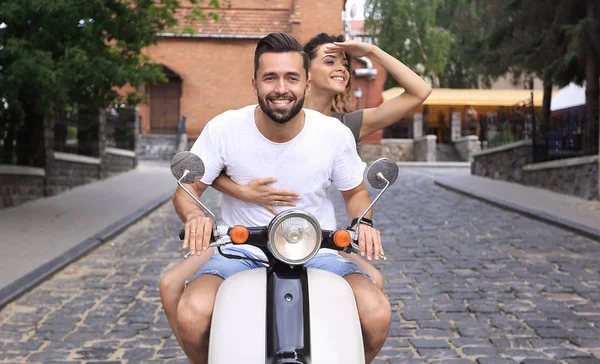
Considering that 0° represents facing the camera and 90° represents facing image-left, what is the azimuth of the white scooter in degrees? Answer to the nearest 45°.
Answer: approximately 0°

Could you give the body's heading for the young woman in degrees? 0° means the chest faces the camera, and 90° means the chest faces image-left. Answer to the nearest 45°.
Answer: approximately 0°

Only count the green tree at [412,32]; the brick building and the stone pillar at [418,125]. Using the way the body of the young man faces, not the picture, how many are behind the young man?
3

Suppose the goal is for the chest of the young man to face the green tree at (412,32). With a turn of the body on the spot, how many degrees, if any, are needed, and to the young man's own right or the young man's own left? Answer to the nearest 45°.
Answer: approximately 180°

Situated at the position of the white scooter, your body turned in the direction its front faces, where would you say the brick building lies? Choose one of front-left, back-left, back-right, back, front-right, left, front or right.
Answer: back

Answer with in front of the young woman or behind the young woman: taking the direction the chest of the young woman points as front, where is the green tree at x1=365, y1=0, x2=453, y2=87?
behind

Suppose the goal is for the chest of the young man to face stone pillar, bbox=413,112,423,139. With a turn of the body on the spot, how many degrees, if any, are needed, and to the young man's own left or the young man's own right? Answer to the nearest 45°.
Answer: approximately 180°
